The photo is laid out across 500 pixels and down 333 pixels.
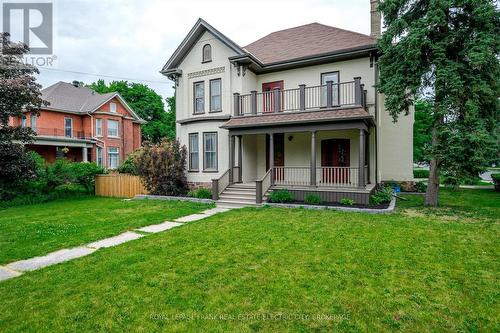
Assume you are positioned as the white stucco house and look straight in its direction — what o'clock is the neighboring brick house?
The neighboring brick house is roughly at 4 o'clock from the white stucco house.

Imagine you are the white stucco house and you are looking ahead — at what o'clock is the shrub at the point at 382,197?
The shrub is roughly at 10 o'clock from the white stucco house.

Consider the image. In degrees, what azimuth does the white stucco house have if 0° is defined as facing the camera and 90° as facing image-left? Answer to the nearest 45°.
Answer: approximately 0°

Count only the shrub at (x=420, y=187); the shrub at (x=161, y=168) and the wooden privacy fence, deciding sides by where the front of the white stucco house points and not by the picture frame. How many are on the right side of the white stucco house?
2

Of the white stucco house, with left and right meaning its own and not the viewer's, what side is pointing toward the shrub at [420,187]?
left

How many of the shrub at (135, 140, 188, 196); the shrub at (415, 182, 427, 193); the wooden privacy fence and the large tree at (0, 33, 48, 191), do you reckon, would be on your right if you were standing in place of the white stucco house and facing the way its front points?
3

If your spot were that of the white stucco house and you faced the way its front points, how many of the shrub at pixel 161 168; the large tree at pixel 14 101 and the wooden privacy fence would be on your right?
3
